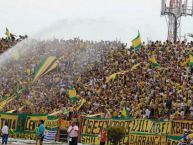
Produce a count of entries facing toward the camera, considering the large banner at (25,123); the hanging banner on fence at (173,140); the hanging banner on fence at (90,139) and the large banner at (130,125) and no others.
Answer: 4

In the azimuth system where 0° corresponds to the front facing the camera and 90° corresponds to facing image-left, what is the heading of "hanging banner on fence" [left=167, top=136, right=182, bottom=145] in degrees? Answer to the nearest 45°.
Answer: approximately 0°

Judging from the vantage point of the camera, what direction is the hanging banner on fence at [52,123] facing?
facing the viewer

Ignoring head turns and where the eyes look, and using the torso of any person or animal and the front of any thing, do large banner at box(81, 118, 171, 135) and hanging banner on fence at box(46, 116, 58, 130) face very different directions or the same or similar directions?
same or similar directions

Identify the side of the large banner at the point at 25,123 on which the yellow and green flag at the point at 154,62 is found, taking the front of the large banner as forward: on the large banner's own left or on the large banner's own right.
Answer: on the large banner's own left

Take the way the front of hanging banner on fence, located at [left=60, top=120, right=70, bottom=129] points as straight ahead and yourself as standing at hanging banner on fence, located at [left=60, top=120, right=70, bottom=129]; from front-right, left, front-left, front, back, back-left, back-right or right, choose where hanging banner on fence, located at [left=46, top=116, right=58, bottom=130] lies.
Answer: back-right

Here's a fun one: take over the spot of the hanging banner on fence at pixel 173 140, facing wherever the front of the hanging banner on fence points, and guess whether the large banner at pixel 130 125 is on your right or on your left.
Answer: on your right

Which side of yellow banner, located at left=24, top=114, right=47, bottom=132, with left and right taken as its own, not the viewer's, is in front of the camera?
front

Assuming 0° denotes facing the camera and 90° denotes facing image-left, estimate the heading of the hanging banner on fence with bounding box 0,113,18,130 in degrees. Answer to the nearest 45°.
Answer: approximately 0°

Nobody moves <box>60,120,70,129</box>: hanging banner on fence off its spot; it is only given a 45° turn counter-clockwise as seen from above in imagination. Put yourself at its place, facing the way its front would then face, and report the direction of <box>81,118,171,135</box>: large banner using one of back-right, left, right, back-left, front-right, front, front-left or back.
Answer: front

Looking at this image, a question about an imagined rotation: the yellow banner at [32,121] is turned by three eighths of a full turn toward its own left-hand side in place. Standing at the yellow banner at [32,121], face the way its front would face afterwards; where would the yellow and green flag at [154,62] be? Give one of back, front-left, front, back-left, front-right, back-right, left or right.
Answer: front-right

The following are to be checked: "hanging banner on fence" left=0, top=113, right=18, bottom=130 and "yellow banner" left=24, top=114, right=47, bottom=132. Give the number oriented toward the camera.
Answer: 2

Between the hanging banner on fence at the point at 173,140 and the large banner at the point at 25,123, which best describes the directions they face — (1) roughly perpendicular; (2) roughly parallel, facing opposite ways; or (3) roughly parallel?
roughly parallel

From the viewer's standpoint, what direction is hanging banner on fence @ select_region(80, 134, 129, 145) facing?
toward the camera

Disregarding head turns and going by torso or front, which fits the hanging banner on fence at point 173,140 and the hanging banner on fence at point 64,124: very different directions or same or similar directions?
same or similar directions

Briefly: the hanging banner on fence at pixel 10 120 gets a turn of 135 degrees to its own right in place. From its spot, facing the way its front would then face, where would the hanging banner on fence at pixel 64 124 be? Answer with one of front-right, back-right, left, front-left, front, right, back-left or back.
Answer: back
